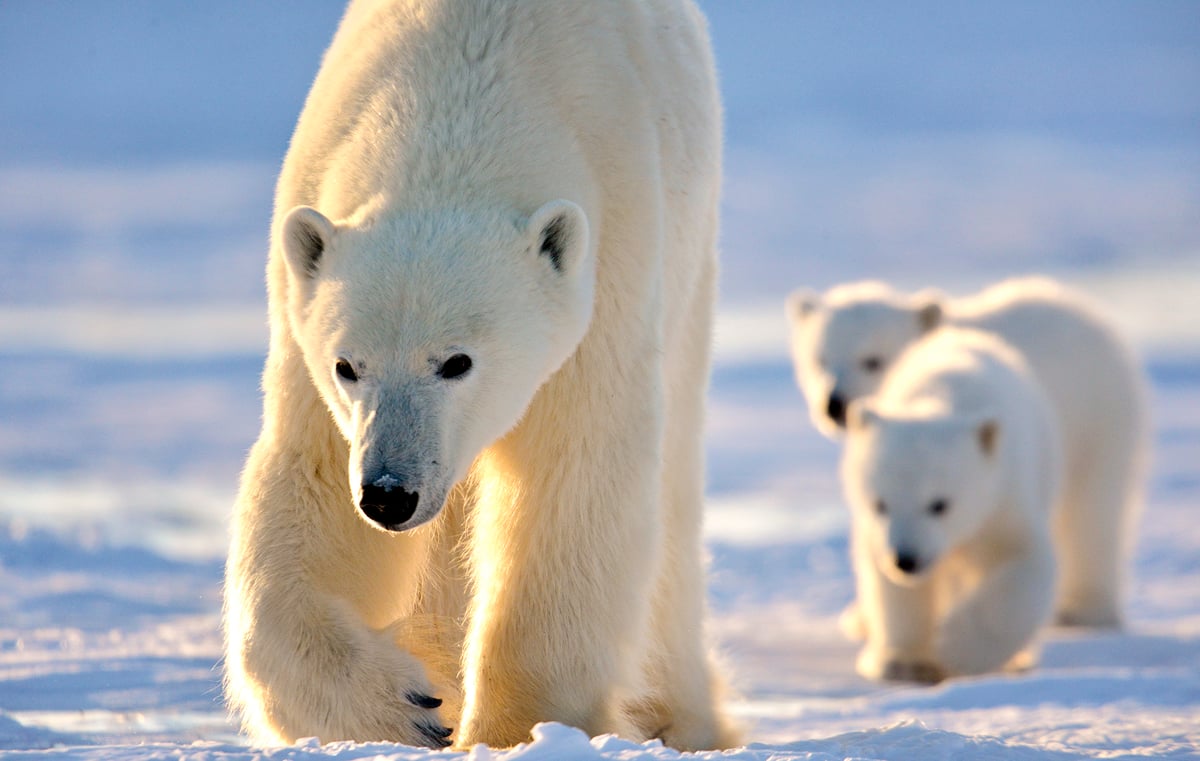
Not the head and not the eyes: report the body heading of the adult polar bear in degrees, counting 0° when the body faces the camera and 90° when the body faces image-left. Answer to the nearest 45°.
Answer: approximately 0°

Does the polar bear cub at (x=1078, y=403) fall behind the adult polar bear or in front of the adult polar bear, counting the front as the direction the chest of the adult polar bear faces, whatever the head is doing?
behind

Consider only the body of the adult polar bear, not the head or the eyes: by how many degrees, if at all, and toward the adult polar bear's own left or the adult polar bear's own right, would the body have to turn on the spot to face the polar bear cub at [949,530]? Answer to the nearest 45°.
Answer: approximately 135° to the adult polar bear's own left
